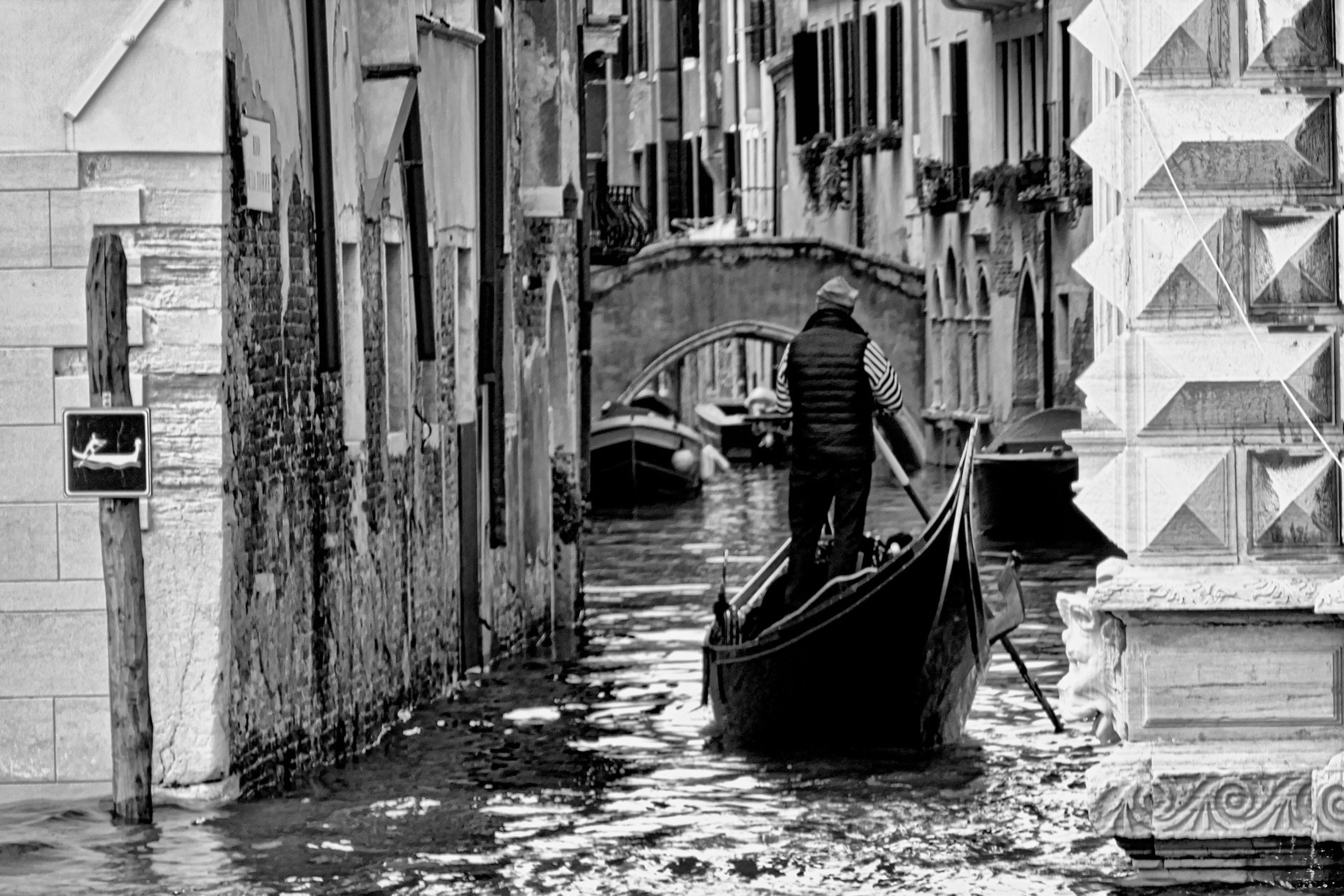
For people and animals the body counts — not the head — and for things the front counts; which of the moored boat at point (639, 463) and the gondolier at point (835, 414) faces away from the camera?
the gondolier

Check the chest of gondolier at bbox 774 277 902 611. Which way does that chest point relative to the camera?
away from the camera

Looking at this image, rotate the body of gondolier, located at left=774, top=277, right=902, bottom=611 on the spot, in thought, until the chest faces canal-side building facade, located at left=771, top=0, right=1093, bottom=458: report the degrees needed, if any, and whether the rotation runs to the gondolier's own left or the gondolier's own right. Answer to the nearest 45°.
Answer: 0° — they already face it

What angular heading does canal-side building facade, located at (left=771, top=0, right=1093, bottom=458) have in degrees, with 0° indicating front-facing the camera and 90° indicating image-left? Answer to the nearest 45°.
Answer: approximately 45°

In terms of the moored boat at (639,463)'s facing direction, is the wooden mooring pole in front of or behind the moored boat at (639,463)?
in front

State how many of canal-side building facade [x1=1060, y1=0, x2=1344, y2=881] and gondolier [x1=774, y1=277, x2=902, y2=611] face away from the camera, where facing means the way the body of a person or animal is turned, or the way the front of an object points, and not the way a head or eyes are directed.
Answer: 1

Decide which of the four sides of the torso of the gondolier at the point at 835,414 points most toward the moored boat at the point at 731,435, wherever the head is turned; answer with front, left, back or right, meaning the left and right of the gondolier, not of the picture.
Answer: front

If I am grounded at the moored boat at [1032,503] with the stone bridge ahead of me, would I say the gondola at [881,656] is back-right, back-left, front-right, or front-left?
back-left

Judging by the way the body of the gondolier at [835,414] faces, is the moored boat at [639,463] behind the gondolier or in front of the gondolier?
in front

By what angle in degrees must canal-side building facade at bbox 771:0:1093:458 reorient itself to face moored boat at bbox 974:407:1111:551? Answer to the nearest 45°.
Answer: approximately 45° to its left

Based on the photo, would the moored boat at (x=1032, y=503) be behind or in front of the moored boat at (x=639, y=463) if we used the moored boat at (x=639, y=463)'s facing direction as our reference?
in front
